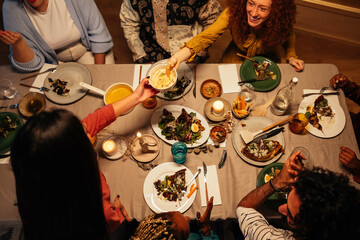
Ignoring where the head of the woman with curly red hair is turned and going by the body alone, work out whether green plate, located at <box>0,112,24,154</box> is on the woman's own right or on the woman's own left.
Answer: on the woman's own right

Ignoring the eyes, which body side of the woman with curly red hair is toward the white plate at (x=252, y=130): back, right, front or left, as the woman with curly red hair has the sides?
front

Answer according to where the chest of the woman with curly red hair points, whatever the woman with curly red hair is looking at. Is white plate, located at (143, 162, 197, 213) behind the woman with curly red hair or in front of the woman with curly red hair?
in front

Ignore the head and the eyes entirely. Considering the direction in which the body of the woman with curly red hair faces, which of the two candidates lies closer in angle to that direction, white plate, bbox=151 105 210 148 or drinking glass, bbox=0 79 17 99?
the white plate

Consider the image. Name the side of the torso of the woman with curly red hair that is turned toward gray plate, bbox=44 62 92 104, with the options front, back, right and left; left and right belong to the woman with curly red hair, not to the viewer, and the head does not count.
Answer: right

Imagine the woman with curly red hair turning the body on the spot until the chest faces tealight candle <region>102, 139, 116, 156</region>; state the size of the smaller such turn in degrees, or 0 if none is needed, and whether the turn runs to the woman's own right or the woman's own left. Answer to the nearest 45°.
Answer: approximately 45° to the woman's own right

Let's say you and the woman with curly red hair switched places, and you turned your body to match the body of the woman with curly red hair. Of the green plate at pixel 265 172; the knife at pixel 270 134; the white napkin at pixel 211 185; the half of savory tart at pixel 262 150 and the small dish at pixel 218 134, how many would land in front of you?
5

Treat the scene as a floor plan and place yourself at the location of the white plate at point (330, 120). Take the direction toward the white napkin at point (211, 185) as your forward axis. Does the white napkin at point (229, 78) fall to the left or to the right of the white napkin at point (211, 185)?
right

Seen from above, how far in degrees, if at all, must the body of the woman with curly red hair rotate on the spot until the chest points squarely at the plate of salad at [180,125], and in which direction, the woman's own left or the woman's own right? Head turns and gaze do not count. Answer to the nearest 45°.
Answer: approximately 45° to the woman's own right

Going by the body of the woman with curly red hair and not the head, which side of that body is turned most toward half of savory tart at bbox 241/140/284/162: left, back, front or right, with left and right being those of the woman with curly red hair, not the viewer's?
front
